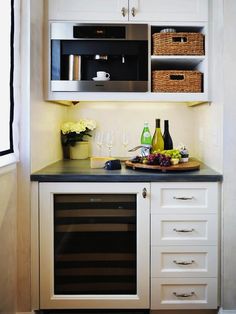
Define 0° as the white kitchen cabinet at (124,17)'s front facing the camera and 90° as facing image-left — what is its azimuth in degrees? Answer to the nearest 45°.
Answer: approximately 0°

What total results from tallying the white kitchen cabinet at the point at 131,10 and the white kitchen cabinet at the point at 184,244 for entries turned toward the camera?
2
